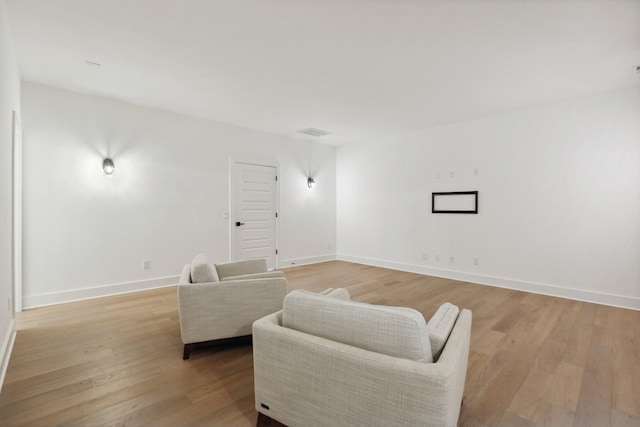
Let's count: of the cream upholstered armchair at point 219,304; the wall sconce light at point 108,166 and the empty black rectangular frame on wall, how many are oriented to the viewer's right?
1

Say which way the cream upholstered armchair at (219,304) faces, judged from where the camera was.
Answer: facing to the right of the viewer

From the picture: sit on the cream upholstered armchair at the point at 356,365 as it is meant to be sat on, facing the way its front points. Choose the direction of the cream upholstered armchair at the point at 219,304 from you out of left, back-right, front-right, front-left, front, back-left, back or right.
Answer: left

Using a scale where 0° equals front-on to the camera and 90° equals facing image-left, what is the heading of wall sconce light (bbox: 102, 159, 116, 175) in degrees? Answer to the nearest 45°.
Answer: approximately 0°

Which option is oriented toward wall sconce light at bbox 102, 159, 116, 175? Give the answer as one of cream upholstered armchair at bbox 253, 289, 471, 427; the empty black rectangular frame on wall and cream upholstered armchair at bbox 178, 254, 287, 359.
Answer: the empty black rectangular frame on wall

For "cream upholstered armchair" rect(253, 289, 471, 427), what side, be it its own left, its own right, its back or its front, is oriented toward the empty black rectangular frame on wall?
front

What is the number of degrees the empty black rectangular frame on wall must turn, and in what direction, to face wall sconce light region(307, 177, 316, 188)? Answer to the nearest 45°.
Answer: approximately 45° to its right

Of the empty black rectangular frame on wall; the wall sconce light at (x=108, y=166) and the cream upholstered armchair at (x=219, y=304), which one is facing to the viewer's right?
the cream upholstered armchair

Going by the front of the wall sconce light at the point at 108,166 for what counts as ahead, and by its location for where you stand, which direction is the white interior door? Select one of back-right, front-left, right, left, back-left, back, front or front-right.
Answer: left

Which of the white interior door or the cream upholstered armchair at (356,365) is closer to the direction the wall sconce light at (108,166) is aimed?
the cream upholstered armchair

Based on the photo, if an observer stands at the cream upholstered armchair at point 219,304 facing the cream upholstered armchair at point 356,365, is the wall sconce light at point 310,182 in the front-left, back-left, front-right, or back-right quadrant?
back-left

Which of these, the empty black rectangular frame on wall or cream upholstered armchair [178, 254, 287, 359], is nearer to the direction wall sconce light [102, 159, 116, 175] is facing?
the cream upholstered armchair

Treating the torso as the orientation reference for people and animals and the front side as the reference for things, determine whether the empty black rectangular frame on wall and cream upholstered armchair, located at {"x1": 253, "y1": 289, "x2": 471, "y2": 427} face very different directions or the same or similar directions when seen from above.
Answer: very different directions

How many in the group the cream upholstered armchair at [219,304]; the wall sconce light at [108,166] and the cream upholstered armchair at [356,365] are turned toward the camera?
1
